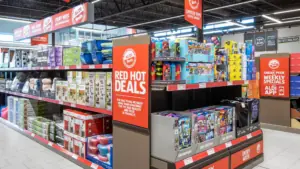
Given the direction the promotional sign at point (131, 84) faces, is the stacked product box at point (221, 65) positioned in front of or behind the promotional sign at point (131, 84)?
behind

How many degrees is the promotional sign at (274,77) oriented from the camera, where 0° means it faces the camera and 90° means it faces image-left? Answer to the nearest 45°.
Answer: approximately 0°

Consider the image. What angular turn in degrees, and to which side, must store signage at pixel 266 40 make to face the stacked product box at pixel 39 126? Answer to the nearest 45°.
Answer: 0° — it already faces it

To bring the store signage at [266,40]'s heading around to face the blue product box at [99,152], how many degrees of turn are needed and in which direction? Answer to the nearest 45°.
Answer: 0° — it already faces it

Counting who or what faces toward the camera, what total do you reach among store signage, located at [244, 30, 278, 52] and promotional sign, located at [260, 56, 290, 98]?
2

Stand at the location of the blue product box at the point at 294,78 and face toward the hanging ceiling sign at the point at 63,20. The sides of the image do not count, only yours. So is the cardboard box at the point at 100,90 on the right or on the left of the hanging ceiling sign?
left
